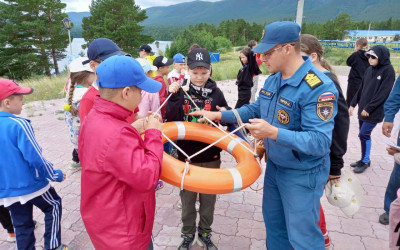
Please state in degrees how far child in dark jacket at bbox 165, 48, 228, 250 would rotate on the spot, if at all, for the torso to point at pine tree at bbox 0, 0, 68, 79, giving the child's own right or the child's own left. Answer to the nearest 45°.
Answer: approximately 135° to the child's own right

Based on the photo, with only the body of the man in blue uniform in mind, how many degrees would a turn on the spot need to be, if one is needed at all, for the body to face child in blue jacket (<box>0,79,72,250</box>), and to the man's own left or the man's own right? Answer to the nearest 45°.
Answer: approximately 45° to the man's own right

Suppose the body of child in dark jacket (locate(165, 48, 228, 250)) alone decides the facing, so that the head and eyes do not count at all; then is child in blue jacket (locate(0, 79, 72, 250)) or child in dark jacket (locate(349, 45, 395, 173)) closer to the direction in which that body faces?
the child in blue jacket

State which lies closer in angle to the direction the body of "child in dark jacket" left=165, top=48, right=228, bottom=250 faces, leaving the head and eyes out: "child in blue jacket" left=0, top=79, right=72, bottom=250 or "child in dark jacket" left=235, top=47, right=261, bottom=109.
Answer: the child in blue jacket

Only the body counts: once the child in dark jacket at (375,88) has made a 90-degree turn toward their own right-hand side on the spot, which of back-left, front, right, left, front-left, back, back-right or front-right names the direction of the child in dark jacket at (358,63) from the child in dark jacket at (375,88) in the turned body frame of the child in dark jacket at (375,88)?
front-right

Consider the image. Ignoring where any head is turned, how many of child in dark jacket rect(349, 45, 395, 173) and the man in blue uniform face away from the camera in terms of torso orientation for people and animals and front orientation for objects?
0

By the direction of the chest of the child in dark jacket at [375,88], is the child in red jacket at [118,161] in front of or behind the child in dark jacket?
in front

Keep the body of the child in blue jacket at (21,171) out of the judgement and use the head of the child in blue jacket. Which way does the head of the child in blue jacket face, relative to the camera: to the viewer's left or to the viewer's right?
to the viewer's right

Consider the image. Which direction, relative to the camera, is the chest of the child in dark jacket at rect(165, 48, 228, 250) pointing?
toward the camera

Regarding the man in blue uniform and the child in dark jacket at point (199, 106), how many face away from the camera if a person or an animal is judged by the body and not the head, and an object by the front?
0

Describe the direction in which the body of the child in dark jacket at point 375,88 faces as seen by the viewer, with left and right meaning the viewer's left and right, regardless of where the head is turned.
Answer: facing the viewer and to the left of the viewer

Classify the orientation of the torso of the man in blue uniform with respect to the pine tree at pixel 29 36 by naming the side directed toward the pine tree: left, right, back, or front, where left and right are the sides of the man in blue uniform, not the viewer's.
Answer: right

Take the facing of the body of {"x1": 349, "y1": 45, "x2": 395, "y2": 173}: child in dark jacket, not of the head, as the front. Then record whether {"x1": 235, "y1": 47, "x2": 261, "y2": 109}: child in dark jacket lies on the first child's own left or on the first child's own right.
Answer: on the first child's own right

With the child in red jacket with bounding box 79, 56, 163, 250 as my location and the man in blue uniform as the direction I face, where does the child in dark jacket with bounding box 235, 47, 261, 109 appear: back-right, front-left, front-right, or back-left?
front-left

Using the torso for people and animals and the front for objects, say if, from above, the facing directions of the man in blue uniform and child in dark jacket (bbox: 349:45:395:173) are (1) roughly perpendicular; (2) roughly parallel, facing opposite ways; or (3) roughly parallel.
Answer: roughly parallel
